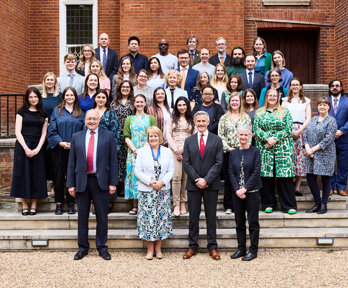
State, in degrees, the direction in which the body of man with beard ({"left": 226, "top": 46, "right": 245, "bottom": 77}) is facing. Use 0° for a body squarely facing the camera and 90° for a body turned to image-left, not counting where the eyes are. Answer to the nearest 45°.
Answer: approximately 0°

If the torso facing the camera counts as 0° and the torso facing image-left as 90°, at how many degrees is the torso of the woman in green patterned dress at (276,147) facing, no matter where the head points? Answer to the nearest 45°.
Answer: approximately 0°

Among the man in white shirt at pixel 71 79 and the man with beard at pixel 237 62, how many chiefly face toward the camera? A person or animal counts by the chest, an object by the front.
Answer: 2

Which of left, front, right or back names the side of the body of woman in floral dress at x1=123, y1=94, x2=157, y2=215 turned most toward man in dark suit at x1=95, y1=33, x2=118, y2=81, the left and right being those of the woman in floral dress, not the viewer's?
back
